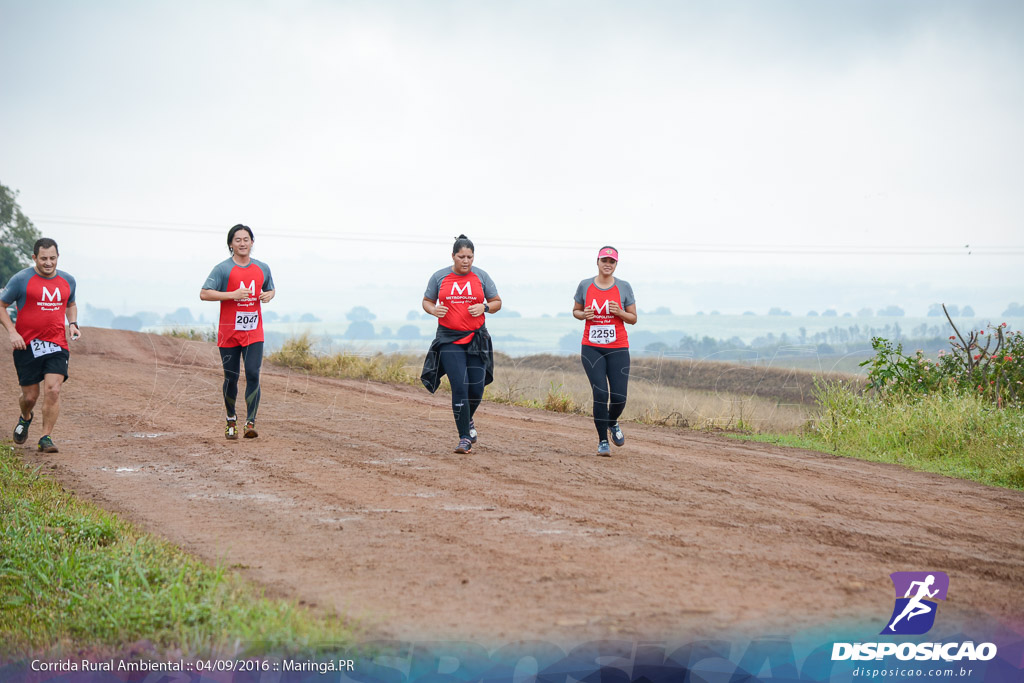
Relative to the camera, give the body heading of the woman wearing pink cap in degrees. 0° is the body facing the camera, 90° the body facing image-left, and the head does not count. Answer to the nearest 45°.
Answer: approximately 0°

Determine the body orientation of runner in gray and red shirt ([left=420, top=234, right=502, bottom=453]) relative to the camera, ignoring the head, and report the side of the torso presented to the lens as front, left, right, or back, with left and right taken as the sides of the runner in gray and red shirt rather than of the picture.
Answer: front

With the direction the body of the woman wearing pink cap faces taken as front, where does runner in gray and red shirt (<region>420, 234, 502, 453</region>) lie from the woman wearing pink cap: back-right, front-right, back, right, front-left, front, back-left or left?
right

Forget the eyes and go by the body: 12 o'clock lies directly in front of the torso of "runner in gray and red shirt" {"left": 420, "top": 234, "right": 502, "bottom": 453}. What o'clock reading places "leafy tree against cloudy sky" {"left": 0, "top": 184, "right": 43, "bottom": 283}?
The leafy tree against cloudy sky is roughly at 5 o'clock from the runner in gray and red shirt.

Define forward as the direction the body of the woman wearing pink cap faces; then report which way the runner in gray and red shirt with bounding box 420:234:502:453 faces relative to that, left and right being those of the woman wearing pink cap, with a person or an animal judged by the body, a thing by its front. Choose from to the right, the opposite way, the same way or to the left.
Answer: the same way

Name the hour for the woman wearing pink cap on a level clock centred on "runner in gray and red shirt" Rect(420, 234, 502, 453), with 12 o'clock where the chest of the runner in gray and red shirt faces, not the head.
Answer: The woman wearing pink cap is roughly at 9 o'clock from the runner in gray and red shirt.

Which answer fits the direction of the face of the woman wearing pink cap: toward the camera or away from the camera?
toward the camera

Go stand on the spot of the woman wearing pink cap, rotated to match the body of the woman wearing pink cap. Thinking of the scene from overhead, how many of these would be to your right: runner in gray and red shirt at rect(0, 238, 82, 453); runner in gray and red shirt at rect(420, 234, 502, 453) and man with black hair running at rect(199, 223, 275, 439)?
3

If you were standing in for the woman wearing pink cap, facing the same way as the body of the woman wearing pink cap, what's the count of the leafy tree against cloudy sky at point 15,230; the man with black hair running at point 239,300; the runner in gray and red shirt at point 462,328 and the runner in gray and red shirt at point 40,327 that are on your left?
0

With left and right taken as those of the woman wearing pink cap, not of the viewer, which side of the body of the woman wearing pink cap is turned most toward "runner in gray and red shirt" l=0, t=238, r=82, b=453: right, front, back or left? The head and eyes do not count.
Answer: right

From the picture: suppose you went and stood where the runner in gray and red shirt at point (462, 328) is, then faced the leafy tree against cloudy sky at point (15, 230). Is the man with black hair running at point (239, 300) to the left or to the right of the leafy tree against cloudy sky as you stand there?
left

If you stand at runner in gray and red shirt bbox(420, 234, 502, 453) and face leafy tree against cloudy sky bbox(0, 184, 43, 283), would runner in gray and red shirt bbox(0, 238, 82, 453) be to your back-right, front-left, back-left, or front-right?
front-left

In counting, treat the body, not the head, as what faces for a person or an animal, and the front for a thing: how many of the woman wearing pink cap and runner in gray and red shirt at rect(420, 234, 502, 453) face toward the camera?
2

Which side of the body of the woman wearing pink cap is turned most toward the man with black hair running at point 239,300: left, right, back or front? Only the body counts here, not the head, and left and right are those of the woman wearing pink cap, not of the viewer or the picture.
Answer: right

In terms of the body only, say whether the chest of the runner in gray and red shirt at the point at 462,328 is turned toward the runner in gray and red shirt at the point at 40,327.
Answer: no

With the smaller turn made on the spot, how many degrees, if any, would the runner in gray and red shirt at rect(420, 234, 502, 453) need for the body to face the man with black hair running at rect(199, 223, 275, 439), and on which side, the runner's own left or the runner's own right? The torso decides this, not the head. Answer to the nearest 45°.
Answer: approximately 90° to the runner's own right

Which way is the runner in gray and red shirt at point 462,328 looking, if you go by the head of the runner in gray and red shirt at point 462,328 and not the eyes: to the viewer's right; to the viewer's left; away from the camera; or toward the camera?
toward the camera

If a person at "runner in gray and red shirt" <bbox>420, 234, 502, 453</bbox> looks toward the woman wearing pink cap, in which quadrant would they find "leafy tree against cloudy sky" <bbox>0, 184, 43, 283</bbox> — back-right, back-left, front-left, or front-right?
back-left

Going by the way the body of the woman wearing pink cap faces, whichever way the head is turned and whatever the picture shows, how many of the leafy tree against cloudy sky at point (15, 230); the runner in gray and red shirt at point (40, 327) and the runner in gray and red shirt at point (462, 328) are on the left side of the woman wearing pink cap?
0
